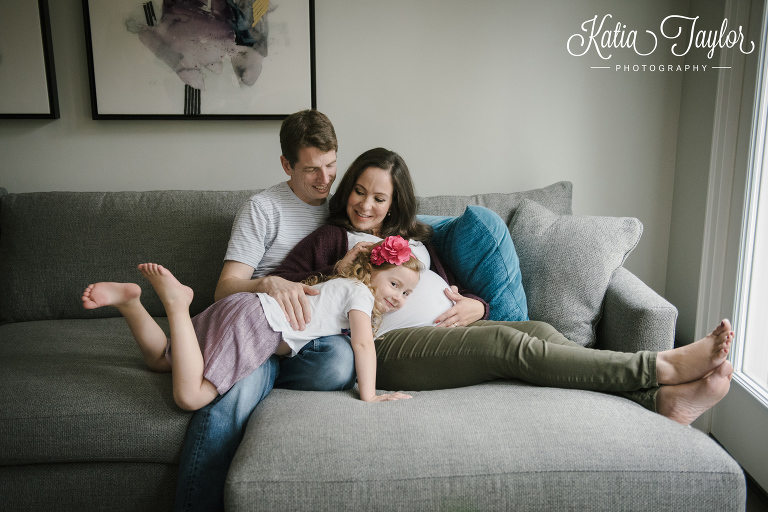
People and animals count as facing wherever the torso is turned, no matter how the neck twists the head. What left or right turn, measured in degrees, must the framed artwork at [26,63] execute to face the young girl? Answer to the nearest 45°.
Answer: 0° — it already faces them

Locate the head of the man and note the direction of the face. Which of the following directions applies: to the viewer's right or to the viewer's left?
to the viewer's right

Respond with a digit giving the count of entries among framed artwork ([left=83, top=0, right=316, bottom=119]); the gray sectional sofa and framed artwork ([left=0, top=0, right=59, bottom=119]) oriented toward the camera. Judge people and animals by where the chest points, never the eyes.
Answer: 3

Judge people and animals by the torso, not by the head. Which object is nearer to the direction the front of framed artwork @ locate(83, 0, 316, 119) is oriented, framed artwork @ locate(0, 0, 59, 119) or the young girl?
the young girl

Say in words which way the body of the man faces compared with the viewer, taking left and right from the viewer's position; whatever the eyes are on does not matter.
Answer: facing the viewer and to the right of the viewer

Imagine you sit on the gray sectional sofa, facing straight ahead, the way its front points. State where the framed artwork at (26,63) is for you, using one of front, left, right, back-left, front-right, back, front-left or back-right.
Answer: back-right

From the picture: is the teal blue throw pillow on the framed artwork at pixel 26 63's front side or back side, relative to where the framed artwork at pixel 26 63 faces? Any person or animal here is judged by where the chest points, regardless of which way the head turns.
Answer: on the front side

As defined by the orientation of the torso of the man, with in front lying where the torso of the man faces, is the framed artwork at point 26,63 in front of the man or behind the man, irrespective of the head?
behind

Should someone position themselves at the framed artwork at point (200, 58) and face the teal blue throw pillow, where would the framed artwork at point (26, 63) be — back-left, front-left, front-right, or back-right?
back-right

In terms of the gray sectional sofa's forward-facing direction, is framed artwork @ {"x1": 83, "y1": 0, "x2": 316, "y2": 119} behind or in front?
behind

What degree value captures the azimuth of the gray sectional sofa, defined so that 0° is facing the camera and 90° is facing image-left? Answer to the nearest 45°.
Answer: approximately 0°

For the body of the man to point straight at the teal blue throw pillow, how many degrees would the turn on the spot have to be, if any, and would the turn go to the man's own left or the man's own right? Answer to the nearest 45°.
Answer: approximately 45° to the man's own left
